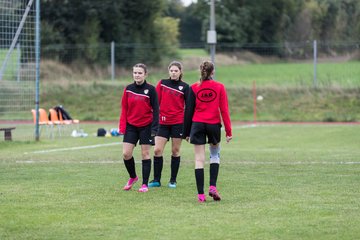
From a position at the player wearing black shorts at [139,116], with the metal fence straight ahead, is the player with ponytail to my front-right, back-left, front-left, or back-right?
back-right

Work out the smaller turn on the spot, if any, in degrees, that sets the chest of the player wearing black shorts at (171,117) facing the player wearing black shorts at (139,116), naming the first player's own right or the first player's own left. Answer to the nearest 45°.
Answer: approximately 45° to the first player's own right

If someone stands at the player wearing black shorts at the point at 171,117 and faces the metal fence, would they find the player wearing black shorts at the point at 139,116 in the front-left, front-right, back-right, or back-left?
back-left

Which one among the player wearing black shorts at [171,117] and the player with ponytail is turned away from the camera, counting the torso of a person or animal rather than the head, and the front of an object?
the player with ponytail

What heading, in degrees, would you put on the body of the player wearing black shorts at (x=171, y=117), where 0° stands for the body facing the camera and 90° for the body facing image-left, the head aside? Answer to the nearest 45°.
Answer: approximately 0°

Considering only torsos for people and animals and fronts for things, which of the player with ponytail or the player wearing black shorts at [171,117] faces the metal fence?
the player with ponytail

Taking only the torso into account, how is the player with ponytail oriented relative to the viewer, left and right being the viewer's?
facing away from the viewer

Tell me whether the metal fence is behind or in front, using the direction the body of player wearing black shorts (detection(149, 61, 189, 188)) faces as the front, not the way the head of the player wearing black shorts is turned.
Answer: behind

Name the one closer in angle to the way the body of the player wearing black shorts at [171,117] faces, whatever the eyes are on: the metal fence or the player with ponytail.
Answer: the player with ponytail

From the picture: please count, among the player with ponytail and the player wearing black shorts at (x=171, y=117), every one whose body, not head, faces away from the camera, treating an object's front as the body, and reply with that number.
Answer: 1

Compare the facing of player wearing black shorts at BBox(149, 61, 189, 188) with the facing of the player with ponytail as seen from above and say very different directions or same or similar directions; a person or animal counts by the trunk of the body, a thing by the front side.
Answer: very different directions
